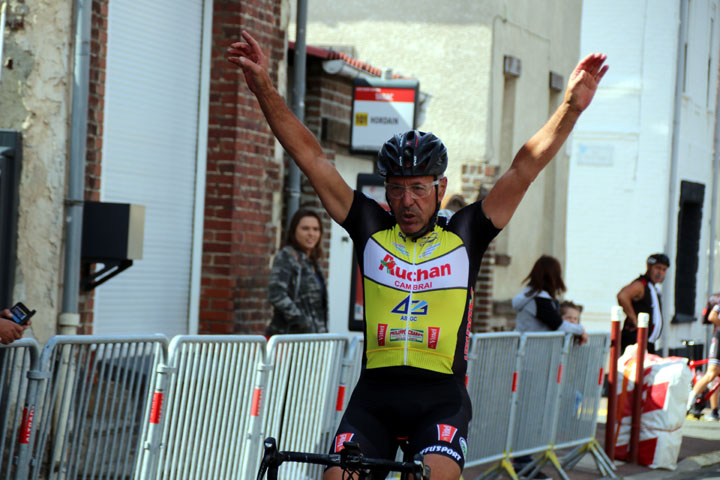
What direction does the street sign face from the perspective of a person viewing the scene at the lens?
facing the viewer

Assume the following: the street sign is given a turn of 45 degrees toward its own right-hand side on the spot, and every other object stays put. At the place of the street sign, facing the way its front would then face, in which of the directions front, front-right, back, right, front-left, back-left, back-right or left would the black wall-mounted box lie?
front

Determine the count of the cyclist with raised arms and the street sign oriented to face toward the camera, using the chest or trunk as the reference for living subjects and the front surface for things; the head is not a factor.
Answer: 2

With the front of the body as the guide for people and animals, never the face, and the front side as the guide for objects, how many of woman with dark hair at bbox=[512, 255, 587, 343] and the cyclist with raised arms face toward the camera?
1

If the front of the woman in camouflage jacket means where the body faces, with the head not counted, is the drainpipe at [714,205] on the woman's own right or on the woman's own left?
on the woman's own left

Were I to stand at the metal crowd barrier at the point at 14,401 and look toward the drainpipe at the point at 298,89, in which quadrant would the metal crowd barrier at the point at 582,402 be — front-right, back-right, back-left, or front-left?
front-right

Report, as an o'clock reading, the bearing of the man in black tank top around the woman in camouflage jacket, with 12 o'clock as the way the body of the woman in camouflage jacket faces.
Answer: The man in black tank top is roughly at 9 o'clock from the woman in camouflage jacket.

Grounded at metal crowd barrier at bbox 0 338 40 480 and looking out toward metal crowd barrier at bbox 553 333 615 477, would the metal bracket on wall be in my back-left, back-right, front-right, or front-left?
front-left
